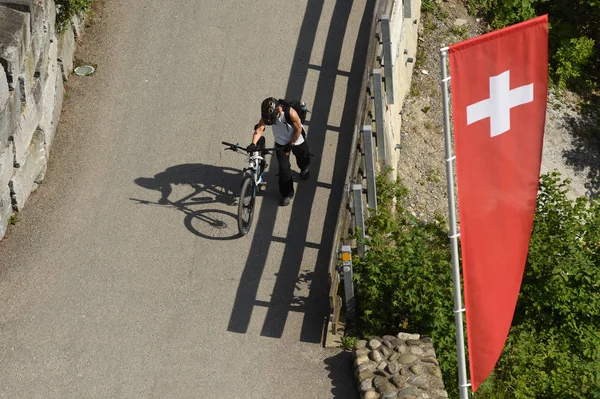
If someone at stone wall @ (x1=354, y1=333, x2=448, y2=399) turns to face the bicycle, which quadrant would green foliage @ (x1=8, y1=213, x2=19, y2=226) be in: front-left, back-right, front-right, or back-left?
front-left

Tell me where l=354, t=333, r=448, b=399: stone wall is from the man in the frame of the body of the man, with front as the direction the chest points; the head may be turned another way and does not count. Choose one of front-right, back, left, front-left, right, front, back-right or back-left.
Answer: left

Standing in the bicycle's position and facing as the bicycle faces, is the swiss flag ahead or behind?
ahead

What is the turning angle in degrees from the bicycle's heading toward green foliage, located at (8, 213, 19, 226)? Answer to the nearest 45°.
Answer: approximately 90° to its right

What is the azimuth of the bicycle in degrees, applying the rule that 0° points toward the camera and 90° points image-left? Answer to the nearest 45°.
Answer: approximately 0°
